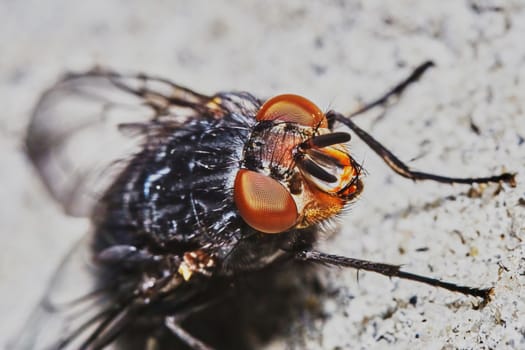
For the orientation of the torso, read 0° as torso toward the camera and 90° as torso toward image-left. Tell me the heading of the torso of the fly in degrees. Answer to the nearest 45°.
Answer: approximately 315°
